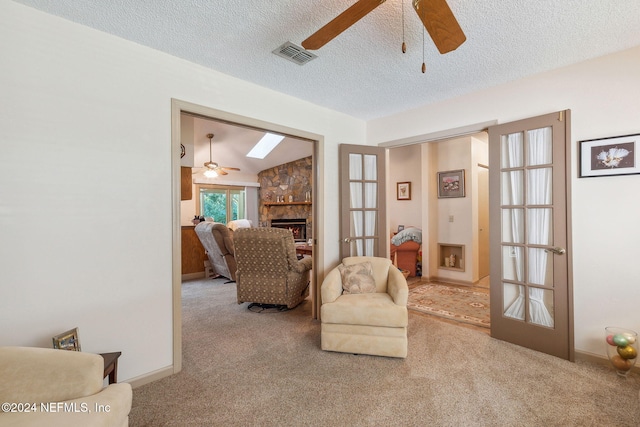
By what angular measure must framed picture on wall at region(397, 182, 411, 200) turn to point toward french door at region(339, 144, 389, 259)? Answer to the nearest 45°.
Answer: approximately 45° to its left

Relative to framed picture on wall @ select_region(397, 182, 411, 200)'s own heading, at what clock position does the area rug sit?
The area rug is roughly at 10 o'clock from the framed picture on wall.

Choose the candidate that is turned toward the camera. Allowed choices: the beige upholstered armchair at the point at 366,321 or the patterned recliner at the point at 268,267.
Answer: the beige upholstered armchair

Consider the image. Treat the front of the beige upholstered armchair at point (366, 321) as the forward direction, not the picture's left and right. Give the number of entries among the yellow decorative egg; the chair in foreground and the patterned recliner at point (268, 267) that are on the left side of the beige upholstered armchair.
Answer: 1

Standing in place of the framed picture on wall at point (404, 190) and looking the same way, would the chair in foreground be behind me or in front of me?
in front

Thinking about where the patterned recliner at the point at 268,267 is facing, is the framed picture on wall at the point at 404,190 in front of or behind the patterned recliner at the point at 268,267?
in front

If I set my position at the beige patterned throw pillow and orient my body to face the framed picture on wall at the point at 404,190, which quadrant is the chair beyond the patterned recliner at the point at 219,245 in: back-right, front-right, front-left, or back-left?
front-left

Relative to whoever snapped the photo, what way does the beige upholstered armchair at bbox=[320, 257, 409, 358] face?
facing the viewer

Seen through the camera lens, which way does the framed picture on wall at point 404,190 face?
facing the viewer and to the left of the viewer

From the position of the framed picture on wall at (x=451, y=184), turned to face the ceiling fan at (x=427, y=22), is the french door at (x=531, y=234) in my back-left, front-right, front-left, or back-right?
front-left

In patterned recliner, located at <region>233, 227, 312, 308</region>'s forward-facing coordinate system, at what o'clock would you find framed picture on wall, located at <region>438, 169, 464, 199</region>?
The framed picture on wall is roughly at 1 o'clock from the patterned recliner.

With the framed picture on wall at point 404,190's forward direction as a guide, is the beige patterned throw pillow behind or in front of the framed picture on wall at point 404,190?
in front
